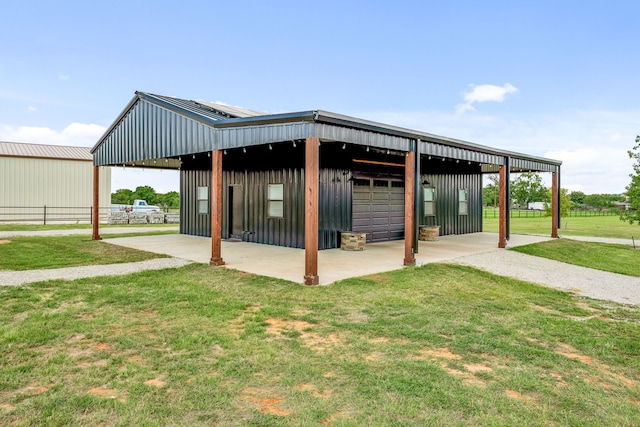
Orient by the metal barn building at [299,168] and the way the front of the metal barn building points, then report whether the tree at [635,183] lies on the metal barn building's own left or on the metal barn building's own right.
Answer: on the metal barn building's own left

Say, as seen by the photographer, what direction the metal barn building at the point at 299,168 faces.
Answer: facing the viewer and to the right of the viewer

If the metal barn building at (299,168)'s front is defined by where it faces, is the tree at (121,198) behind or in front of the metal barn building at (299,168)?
behind

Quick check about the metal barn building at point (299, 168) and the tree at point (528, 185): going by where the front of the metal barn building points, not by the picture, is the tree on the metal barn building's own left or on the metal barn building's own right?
on the metal barn building's own left

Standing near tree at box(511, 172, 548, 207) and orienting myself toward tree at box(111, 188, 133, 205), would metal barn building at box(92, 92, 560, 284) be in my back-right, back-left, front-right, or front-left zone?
front-left

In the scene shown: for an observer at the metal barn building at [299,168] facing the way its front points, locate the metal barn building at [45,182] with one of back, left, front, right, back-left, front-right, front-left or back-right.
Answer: back
